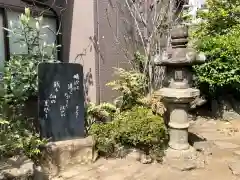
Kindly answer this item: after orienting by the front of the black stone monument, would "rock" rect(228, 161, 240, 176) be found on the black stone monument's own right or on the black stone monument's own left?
on the black stone monument's own left

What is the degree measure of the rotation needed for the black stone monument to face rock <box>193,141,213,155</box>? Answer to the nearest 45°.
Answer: approximately 90° to its left

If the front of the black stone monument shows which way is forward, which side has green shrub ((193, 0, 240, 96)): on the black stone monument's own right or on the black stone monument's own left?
on the black stone monument's own left

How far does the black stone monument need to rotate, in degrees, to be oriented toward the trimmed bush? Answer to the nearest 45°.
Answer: approximately 90° to its left

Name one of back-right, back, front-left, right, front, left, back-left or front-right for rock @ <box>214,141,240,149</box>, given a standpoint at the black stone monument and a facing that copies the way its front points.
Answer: left

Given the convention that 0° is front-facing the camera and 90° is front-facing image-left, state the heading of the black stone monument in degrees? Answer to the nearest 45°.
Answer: approximately 0°

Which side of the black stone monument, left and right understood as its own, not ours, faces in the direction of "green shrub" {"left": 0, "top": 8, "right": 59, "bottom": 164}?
right

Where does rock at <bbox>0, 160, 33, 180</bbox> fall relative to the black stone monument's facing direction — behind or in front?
in front

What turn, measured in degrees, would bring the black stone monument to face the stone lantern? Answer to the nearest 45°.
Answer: approximately 90° to its left

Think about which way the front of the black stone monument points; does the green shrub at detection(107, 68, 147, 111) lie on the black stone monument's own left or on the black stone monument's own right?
on the black stone monument's own left

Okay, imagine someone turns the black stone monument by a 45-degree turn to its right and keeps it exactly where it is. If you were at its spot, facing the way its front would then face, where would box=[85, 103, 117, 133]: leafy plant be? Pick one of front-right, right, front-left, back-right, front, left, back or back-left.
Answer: back
